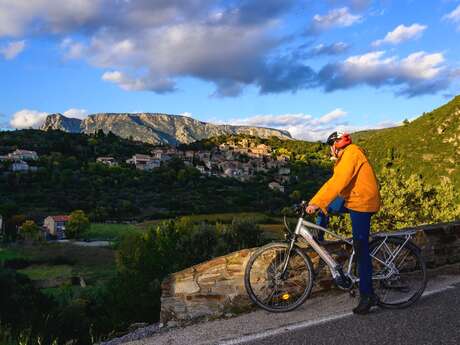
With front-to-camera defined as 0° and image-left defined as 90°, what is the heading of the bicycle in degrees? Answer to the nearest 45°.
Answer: approximately 90°

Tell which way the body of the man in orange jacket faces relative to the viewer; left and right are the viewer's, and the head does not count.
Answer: facing to the left of the viewer

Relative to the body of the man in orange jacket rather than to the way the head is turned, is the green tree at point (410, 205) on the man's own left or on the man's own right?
on the man's own right

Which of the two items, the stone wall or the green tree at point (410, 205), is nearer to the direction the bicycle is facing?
the stone wall

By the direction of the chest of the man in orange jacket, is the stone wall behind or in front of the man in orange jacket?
in front
